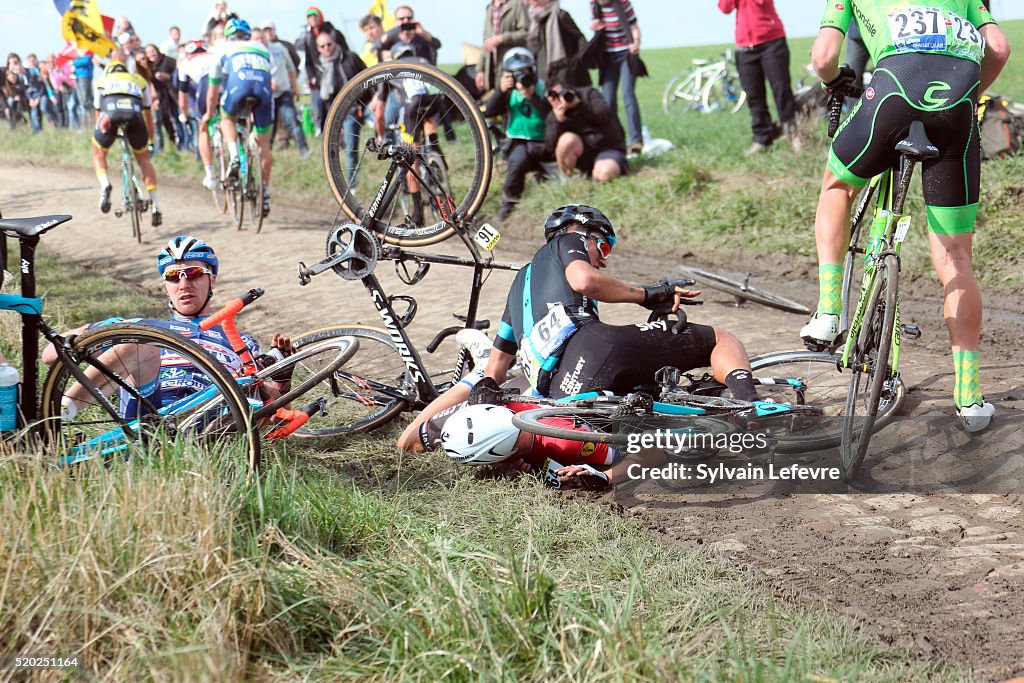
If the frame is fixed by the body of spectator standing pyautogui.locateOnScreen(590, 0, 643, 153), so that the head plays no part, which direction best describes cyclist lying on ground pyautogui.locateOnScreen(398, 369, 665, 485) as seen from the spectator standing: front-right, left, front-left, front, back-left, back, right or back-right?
front-left

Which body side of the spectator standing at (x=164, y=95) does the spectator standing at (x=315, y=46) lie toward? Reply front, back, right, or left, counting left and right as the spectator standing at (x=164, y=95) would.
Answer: left

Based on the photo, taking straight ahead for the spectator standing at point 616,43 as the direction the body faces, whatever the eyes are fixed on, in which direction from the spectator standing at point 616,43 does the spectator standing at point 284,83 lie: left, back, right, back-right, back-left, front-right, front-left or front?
right

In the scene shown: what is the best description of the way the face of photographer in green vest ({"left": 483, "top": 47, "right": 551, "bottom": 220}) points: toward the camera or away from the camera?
toward the camera

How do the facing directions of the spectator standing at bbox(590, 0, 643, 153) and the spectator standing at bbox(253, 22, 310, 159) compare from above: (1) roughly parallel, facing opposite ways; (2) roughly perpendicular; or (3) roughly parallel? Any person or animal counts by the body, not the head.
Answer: roughly parallel

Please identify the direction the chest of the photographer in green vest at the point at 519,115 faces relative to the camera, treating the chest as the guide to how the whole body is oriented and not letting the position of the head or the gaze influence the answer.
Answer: toward the camera

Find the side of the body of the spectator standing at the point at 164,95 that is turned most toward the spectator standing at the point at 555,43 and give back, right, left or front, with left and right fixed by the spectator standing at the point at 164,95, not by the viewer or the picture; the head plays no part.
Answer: left

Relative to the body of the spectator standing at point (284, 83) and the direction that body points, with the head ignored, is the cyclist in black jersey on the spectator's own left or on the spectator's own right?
on the spectator's own left

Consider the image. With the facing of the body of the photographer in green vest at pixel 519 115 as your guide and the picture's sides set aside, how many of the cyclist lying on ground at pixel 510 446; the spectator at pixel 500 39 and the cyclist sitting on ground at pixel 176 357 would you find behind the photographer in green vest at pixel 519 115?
1

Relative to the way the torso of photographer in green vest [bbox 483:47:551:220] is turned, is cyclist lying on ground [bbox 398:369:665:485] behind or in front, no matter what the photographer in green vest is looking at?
in front

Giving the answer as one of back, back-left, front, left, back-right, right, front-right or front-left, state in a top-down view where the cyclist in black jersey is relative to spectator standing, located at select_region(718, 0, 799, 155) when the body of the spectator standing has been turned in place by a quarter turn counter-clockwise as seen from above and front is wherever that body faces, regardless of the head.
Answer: front-right

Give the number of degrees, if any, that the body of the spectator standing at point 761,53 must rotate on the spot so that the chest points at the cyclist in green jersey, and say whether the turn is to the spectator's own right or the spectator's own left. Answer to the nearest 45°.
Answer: approximately 45° to the spectator's own left

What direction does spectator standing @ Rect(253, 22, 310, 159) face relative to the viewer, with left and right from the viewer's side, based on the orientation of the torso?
facing the viewer and to the left of the viewer

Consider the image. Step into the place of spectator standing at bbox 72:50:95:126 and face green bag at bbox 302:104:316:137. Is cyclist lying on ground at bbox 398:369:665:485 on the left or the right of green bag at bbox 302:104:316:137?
right
